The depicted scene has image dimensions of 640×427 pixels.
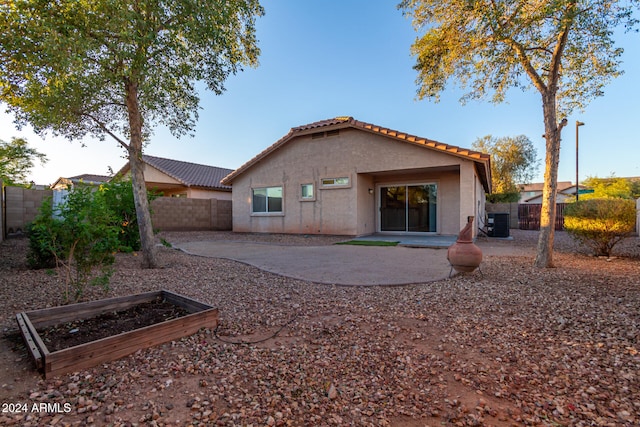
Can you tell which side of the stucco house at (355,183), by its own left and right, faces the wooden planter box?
back

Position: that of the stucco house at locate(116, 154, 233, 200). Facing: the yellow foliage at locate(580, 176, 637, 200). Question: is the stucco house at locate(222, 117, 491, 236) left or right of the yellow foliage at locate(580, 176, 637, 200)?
right

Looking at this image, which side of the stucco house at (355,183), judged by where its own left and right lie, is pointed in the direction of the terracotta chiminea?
back

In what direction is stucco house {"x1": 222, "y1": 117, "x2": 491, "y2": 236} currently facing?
away from the camera

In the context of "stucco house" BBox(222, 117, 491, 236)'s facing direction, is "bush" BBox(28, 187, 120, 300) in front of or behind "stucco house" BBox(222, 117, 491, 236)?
behind

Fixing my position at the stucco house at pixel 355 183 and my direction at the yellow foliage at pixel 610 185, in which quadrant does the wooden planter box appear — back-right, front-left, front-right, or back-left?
back-right

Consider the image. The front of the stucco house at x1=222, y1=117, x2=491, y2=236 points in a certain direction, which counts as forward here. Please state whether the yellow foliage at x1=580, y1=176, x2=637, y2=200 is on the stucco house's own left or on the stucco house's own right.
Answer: on the stucco house's own right
